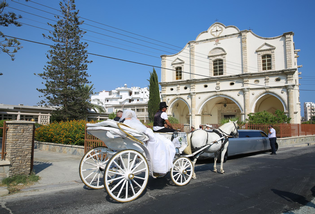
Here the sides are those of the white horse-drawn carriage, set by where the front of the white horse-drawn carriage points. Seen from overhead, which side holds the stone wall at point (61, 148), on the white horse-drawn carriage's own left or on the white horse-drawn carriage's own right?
on the white horse-drawn carriage's own left

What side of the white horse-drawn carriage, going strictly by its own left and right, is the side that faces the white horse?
front

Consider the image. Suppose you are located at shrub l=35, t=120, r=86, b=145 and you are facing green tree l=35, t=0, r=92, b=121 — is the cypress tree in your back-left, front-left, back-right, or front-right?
front-right

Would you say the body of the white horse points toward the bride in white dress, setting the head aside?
no

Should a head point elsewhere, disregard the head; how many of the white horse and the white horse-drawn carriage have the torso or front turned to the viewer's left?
0

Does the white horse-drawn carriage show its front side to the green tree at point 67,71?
no

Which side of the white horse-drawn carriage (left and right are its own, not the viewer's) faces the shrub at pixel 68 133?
left

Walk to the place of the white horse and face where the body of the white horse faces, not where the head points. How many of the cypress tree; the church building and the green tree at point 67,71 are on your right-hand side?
0

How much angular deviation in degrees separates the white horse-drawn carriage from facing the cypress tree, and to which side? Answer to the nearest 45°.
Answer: approximately 45° to its left

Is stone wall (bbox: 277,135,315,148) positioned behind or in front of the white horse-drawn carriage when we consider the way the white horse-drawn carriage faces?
in front

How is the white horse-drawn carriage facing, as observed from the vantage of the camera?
facing away from the viewer and to the right of the viewer

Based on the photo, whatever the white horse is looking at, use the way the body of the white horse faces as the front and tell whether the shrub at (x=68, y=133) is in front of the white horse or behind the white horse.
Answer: behind

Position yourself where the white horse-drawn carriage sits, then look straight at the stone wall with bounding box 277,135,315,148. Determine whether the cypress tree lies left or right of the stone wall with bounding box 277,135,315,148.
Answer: left

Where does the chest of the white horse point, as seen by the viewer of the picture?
to the viewer's right

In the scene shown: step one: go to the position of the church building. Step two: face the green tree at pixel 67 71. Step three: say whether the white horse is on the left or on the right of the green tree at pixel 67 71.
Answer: left
